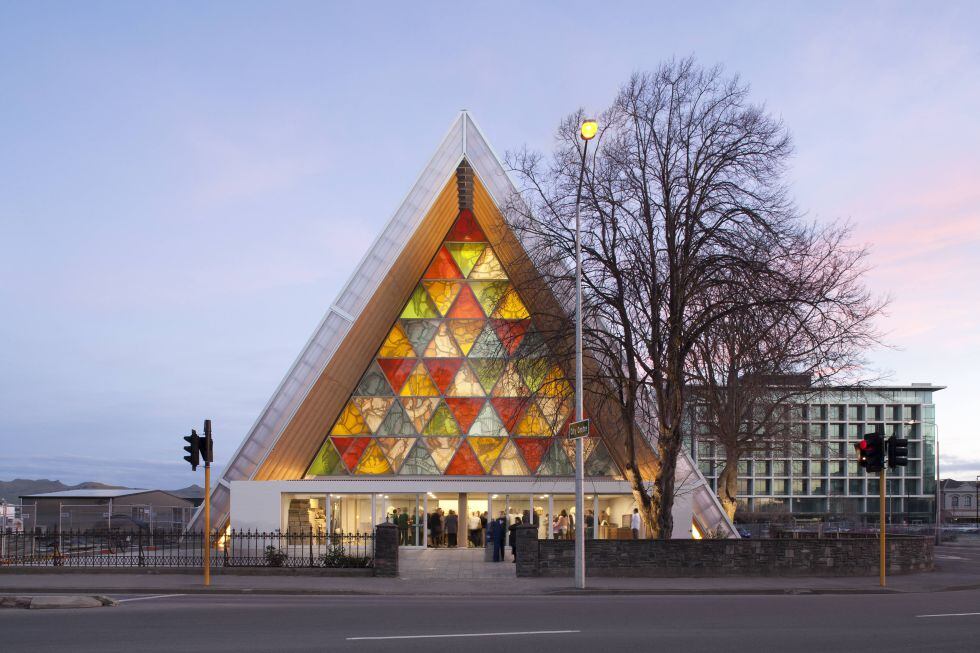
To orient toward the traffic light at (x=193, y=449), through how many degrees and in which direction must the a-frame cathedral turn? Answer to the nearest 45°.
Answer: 0° — it already faces it

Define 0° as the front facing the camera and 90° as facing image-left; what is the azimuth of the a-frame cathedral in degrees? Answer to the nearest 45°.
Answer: approximately 0°

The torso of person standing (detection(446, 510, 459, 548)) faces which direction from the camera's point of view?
away from the camera

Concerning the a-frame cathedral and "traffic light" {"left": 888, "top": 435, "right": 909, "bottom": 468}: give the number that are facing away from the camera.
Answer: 0

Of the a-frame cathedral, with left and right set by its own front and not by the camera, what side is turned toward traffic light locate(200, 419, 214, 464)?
front
